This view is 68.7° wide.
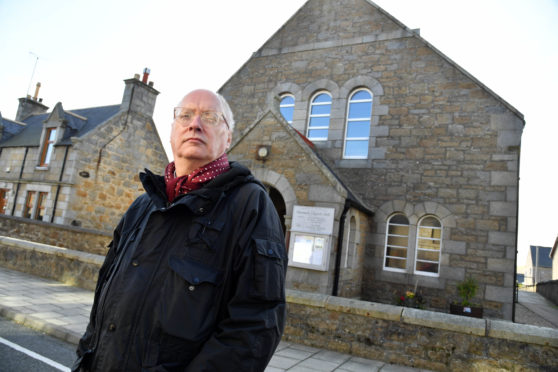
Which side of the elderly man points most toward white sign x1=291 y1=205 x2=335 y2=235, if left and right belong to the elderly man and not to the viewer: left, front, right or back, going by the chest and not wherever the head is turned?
back

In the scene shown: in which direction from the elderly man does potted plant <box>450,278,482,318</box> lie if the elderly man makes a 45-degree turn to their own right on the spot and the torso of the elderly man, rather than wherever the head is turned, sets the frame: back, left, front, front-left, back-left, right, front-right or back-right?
back-right

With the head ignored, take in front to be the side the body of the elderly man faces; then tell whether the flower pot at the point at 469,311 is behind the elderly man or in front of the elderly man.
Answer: behind

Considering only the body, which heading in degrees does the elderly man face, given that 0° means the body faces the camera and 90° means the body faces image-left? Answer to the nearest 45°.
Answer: approximately 45°

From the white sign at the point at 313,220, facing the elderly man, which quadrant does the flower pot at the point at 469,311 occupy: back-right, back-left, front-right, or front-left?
back-left
